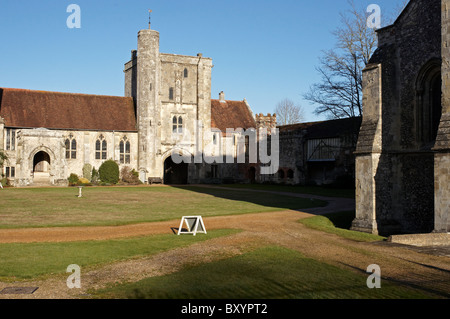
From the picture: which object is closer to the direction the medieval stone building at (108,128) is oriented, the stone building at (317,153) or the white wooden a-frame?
the white wooden a-frame

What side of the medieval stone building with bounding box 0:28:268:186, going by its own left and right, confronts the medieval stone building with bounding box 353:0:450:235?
front

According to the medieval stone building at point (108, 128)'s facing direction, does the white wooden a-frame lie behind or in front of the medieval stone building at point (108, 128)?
in front

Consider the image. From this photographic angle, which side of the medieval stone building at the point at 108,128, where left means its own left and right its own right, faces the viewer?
front

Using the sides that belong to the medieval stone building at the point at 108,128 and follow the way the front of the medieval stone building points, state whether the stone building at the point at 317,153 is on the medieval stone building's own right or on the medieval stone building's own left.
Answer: on the medieval stone building's own left

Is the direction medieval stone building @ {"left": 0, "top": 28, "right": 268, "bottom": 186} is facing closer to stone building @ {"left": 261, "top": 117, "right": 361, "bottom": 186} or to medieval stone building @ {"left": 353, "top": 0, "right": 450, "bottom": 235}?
the medieval stone building
